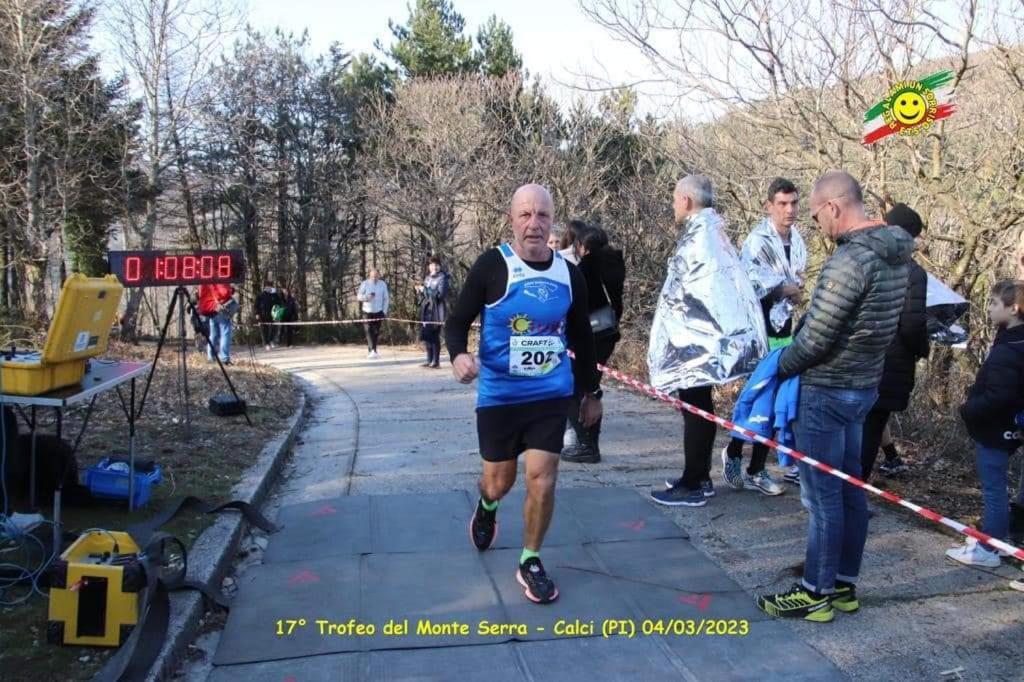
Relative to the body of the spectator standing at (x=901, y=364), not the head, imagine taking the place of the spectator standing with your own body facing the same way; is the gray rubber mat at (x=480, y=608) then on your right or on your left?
on your left

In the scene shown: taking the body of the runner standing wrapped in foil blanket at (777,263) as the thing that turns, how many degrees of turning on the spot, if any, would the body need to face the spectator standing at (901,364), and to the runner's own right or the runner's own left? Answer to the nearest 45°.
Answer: approximately 45° to the runner's own left

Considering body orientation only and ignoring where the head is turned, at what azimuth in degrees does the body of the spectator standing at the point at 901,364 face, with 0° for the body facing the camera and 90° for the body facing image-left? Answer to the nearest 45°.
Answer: approximately 90°

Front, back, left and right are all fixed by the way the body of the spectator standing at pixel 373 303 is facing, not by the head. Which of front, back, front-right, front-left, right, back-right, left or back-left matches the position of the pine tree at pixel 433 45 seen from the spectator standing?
back

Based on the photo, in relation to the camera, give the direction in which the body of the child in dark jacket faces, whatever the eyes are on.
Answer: to the viewer's left

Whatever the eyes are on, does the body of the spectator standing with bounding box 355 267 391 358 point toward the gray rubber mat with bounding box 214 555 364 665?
yes

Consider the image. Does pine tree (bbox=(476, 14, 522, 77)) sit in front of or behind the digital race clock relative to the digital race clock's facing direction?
behind

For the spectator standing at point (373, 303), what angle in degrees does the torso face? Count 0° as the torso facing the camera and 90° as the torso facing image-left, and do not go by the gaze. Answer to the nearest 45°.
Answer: approximately 0°
